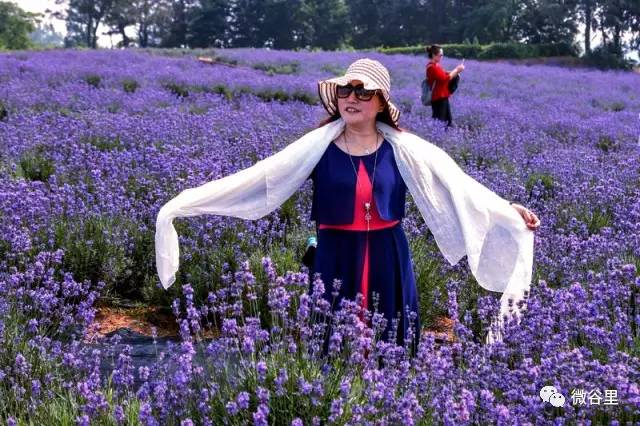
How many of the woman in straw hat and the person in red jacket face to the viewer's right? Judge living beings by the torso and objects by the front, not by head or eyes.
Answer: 1

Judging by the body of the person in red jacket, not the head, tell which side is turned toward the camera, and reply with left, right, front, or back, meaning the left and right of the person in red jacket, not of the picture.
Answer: right

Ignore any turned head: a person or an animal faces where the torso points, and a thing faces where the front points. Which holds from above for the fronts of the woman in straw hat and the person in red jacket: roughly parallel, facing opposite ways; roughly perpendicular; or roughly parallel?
roughly perpendicular

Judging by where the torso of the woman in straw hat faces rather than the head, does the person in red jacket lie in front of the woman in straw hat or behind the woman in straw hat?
behind

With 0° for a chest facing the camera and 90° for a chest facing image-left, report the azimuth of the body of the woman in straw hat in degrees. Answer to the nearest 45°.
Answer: approximately 0°

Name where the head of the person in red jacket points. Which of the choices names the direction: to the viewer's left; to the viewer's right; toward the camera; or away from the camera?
to the viewer's right

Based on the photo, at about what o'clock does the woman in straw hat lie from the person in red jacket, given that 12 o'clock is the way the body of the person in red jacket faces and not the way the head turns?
The woman in straw hat is roughly at 3 o'clock from the person in red jacket.
